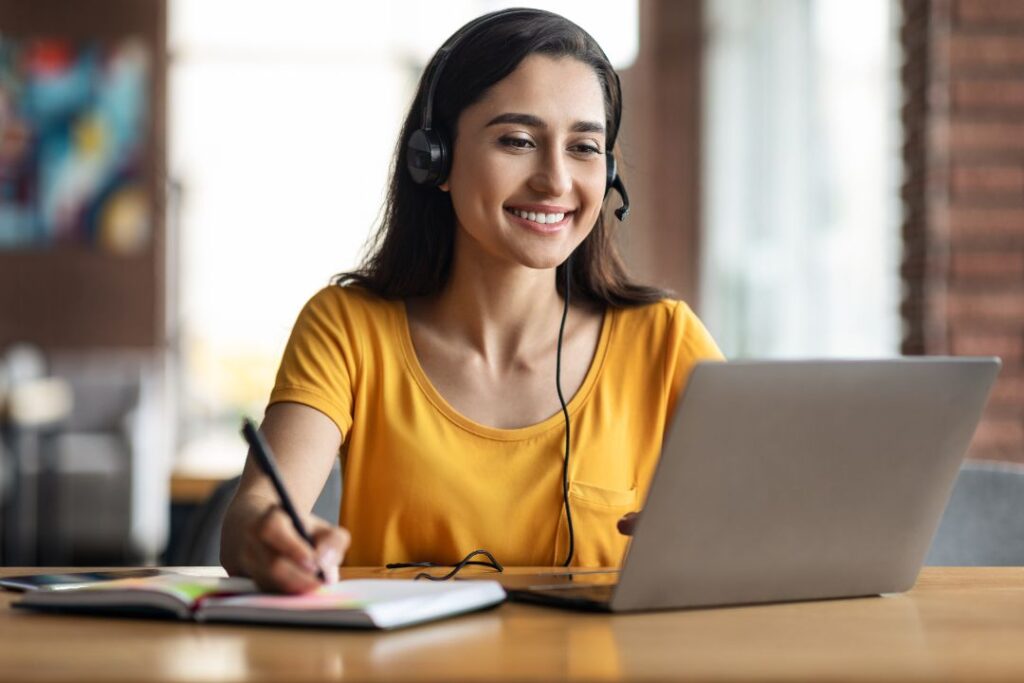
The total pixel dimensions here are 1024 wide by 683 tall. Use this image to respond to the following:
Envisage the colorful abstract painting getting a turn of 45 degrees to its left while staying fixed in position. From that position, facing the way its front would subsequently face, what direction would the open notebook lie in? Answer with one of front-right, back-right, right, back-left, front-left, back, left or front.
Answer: front-right

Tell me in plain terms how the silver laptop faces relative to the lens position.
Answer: facing away from the viewer and to the left of the viewer

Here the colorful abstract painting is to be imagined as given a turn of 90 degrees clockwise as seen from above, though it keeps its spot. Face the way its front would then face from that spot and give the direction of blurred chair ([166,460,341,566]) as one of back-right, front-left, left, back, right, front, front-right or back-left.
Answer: left

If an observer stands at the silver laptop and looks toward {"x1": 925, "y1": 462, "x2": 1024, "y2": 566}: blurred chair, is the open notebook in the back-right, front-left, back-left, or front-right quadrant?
back-left

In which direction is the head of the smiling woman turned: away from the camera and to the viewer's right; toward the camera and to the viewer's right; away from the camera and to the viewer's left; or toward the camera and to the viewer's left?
toward the camera and to the viewer's right

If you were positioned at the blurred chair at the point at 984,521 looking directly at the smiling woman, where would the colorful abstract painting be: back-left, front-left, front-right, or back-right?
front-right

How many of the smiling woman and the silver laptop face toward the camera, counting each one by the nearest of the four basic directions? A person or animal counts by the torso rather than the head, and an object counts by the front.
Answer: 1

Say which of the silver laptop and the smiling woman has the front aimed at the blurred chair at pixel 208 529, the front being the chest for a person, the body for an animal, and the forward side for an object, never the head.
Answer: the silver laptop

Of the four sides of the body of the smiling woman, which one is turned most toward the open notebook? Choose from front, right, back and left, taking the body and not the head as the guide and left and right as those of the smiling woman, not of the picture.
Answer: front

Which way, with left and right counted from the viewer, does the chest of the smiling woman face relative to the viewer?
facing the viewer

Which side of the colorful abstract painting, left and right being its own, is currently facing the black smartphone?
front

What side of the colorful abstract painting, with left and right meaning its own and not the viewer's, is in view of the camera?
front

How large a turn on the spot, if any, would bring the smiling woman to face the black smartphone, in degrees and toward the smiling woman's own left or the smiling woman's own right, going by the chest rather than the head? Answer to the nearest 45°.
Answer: approximately 45° to the smiling woman's own right

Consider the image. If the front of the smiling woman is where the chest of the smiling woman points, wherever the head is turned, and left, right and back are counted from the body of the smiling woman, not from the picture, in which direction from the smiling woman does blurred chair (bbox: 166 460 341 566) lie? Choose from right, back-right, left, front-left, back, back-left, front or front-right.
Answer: back-right

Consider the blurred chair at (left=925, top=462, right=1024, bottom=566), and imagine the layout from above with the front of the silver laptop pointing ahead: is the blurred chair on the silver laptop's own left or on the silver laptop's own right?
on the silver laptop's own right
